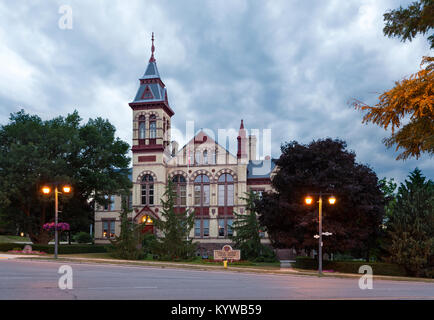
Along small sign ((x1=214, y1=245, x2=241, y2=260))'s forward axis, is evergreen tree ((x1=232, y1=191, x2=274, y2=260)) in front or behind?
behind

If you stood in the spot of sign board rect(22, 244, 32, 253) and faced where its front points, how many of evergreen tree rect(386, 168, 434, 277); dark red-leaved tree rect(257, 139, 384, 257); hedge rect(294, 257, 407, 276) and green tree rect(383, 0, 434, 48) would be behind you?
0

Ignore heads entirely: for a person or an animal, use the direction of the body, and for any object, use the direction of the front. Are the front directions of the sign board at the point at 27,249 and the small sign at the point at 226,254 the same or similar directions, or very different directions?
same or similar directions

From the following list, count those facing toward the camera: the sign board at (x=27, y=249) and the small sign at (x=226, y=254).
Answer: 2

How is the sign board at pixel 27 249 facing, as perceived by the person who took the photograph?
facing the viewer

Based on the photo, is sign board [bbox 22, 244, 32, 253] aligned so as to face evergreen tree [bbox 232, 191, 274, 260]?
no

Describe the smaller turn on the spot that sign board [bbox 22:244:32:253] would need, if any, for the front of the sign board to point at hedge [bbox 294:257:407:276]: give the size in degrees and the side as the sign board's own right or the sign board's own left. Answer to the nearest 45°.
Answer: approximately 45° to the sign board's own left
